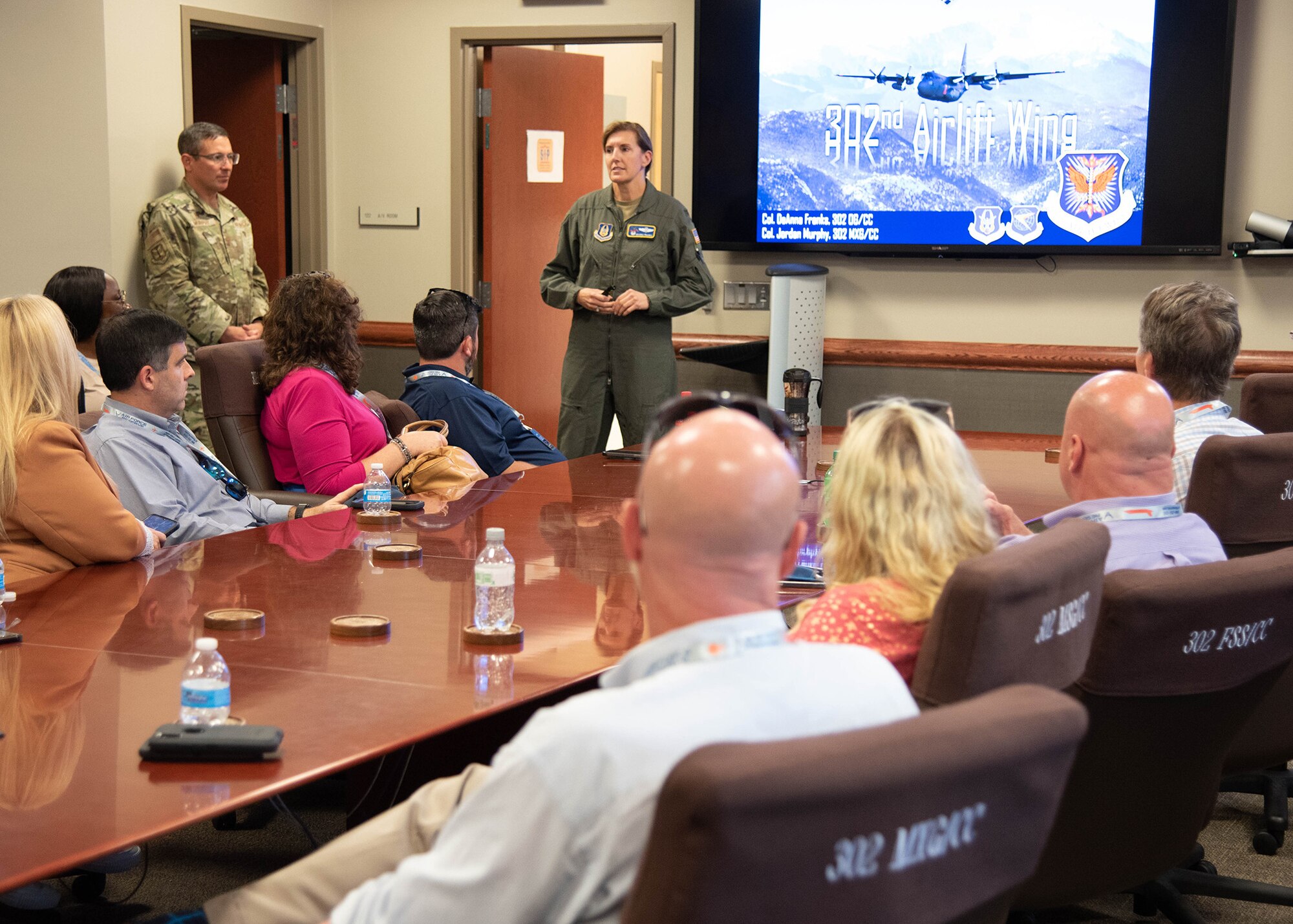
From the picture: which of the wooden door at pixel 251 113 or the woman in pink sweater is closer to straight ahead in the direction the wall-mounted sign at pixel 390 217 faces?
the woman in pink sweater

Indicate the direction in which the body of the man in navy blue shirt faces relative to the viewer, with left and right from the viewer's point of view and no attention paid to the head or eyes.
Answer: facing away from the viewer and to the right of the viewer

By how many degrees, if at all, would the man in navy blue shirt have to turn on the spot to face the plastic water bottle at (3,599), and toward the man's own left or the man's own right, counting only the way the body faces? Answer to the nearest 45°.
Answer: approximately 135° to the man's own right

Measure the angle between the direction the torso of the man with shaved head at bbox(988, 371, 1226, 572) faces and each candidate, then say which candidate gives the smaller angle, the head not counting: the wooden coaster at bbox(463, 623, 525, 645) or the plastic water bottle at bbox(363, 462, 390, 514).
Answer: the plastic water bottle

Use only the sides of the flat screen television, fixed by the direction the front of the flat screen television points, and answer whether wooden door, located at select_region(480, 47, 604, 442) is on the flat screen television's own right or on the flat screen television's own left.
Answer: on the flat screen television's own right

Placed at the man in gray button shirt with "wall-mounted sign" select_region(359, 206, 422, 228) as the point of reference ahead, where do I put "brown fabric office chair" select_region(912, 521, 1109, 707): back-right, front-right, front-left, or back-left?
back-right

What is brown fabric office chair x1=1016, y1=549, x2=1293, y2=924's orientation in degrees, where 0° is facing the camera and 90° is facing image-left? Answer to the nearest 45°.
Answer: approximately 135°

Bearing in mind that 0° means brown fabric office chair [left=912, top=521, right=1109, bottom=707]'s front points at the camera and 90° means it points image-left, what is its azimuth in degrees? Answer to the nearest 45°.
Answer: approximately 135°

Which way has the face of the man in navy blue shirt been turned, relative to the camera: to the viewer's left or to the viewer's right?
to the viewer's right

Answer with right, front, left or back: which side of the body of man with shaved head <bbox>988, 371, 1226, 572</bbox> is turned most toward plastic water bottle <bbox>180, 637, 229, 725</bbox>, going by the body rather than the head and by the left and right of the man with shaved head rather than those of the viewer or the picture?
left

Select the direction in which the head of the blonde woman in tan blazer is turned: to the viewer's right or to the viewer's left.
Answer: to the viewer's right

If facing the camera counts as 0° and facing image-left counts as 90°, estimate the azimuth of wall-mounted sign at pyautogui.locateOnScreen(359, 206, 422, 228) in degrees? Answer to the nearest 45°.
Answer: approximately 0°

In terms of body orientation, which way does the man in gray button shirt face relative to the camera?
to the viewer's right
